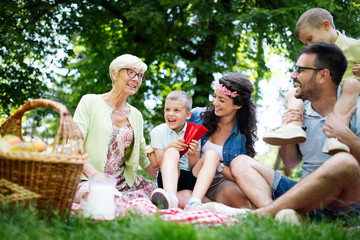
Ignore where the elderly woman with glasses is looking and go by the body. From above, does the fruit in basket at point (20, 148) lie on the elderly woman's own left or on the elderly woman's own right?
on the elderly woman's own right

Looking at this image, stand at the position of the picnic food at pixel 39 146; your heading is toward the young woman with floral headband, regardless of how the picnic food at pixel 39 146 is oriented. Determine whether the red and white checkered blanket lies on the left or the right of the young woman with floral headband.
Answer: right

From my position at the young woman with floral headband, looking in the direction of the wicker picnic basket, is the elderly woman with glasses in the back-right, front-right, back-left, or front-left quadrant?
front-right

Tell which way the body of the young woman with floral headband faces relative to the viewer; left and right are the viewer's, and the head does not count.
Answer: facing the viewer and to the left of the viewer

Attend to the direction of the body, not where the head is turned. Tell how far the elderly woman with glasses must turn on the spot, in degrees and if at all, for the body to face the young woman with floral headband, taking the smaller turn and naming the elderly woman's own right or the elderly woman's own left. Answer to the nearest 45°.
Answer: approximately 45° to the elderly woman's own left

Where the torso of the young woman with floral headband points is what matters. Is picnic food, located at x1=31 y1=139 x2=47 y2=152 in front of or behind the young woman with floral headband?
in front

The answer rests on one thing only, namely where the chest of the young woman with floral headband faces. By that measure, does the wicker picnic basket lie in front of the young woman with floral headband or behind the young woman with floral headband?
in front

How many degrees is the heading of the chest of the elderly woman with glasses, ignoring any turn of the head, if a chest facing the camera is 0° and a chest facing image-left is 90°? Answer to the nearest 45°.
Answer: approximately 315°

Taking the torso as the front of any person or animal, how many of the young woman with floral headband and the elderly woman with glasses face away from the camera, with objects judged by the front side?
0

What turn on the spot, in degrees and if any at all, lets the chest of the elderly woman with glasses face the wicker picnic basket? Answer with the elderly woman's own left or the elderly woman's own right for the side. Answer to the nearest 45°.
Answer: approximately 45° to the elderly woman's own right

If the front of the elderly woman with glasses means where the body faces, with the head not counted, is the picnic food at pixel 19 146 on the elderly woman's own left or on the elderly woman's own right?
on the elderly woman's own right

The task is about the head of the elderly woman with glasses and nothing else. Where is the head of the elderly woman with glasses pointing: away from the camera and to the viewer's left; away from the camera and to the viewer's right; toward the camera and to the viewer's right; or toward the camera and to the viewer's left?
toward the camera and to the viewer's right

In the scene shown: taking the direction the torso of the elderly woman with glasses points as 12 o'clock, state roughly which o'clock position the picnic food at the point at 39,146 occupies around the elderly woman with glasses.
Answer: The picnic food is roughly at 2 o'clock from the elderly woman with glasses.
